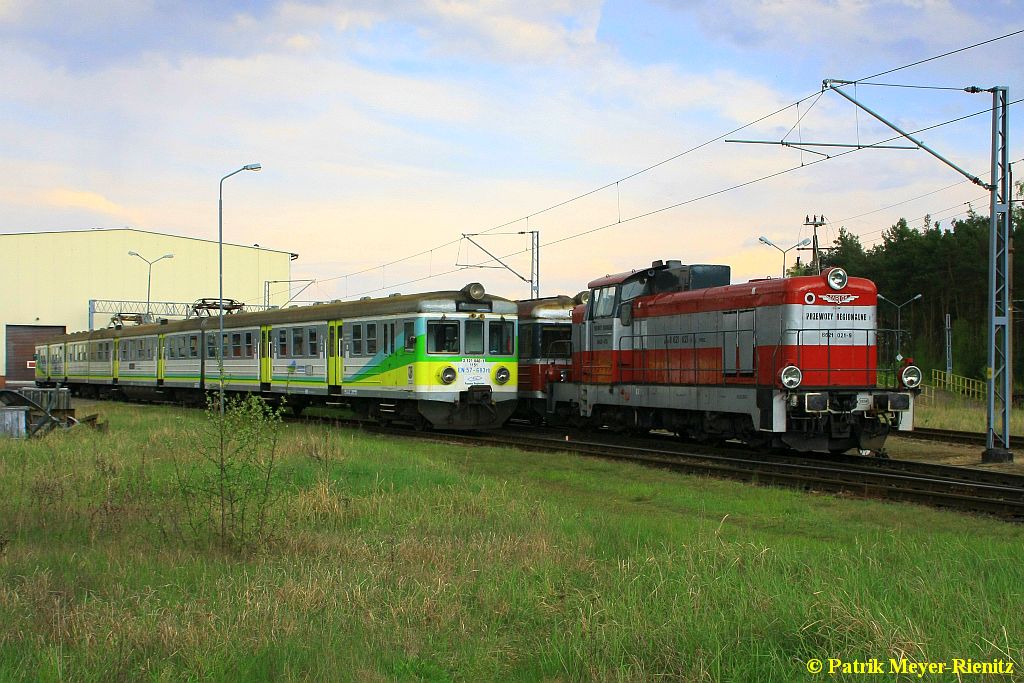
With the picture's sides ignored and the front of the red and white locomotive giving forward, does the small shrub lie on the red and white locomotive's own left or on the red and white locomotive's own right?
on the red and white locomotive's own right

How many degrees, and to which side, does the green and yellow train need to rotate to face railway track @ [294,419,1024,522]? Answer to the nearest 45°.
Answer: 0° — it already faces it

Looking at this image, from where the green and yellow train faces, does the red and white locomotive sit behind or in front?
in front

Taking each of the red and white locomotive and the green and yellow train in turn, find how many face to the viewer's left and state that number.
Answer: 0

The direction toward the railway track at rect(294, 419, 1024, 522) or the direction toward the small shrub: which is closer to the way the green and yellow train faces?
the railway track

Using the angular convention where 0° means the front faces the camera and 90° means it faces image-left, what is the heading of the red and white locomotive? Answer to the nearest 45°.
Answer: approximately 315°

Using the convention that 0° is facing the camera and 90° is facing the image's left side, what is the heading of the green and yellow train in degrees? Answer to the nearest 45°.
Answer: approximately 315°

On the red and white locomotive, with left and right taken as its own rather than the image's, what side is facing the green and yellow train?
back

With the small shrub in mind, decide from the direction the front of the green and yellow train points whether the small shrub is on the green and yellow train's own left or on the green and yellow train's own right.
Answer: on the green and yellow train's own right
